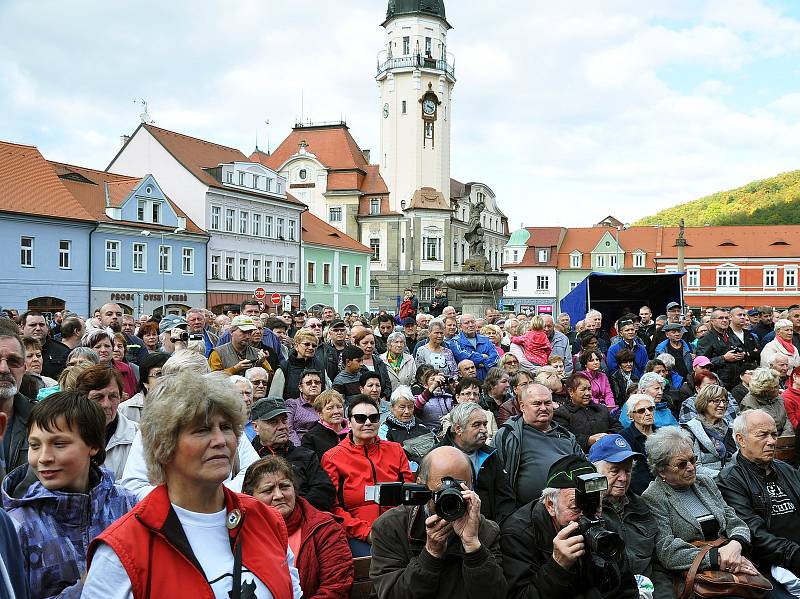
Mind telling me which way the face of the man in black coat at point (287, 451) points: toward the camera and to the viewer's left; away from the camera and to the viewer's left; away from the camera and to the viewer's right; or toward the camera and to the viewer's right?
toward the camera and to the viewer's right

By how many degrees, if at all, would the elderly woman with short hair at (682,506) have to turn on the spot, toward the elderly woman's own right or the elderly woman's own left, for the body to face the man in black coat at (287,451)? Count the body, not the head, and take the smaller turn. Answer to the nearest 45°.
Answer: approximately 135° to the elderly woman's own right

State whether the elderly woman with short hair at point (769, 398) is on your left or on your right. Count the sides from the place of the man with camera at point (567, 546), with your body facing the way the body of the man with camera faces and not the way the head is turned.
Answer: on your left

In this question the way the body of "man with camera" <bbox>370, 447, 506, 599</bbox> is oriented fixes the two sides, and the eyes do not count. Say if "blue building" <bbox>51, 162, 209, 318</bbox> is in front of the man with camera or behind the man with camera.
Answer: behind

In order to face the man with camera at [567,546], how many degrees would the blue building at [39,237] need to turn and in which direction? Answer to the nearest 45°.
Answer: approximately 45° to its right

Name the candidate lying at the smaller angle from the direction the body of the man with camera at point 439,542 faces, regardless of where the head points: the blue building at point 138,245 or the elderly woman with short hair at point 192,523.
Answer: the elderly woman with short hair

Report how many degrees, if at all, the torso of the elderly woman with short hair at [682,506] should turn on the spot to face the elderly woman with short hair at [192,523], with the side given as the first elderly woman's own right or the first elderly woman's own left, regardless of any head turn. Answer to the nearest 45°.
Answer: approximately 90° to the first elderly woman's own right

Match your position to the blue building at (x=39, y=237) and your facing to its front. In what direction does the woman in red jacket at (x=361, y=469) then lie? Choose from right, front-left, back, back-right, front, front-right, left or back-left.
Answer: front-right

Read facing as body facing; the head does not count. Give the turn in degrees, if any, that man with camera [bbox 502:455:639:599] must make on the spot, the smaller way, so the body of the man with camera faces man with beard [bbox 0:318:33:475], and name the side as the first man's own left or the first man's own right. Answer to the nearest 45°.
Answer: approximately 135° to the first man's own right
